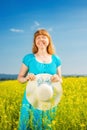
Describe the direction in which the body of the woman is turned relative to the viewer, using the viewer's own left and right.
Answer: facing the viewer
